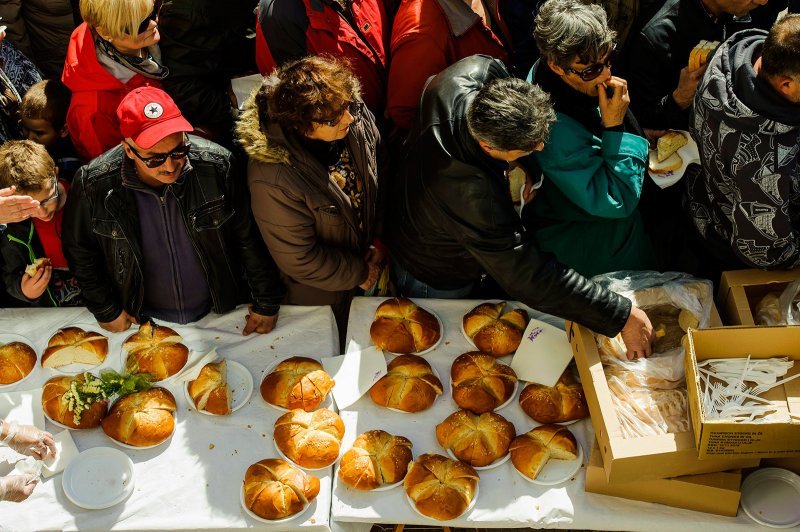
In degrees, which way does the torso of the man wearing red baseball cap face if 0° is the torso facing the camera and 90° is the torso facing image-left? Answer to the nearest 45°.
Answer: approximately 0°

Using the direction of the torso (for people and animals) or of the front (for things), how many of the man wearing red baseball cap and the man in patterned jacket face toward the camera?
1

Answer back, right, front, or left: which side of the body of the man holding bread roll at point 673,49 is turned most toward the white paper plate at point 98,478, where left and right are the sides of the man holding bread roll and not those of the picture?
right

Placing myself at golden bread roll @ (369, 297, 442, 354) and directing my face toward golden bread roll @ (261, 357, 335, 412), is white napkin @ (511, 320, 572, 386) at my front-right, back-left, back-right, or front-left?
back-left

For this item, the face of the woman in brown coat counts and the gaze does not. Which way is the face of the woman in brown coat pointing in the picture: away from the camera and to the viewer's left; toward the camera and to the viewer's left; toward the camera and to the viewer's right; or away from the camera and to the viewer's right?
toward the camera and to the viewer's right

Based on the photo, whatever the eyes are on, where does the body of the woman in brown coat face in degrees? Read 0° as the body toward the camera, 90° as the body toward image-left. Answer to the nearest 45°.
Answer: approximately 315°

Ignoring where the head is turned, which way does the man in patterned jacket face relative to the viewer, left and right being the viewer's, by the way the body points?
facing to the right of the viewer
